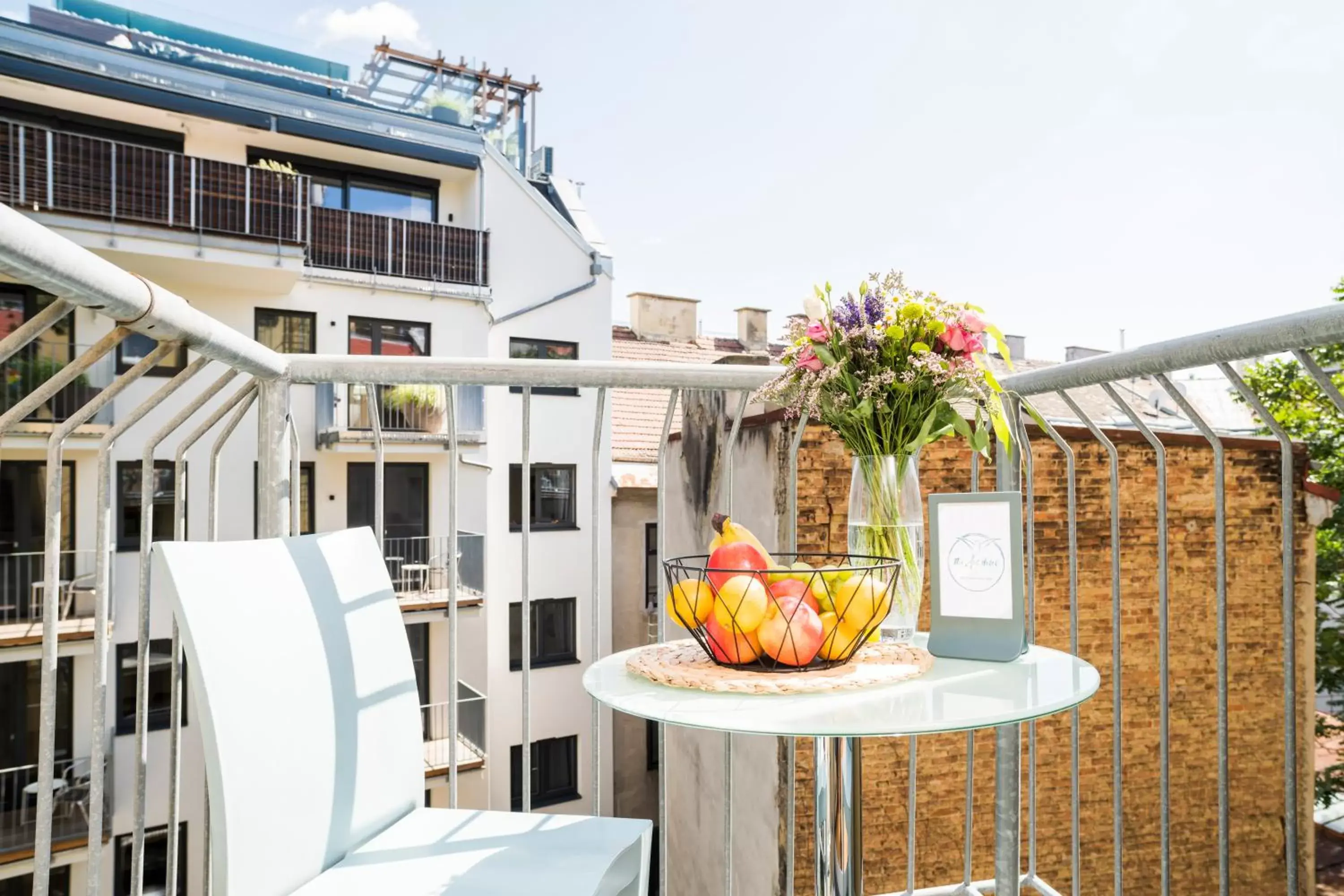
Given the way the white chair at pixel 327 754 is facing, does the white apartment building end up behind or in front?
behind

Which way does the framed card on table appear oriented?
toward the camera

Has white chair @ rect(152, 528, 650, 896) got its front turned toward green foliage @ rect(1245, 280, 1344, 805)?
no

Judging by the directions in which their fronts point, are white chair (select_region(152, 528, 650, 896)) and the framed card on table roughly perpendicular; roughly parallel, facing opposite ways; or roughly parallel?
roughly perpendicular

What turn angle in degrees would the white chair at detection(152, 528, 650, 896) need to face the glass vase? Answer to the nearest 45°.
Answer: approximately 45° to its left

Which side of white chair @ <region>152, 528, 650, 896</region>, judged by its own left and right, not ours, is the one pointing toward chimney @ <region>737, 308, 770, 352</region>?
left

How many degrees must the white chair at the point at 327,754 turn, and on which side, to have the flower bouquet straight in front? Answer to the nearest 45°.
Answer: approximately 45° to its left

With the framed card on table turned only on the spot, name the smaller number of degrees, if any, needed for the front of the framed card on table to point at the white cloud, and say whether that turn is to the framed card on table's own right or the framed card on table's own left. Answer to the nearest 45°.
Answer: approximately 135° to the framed card on table's own right

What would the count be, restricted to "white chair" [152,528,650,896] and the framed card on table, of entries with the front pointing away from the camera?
0

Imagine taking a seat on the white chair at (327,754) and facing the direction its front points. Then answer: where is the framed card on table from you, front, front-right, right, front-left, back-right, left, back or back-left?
front-left
